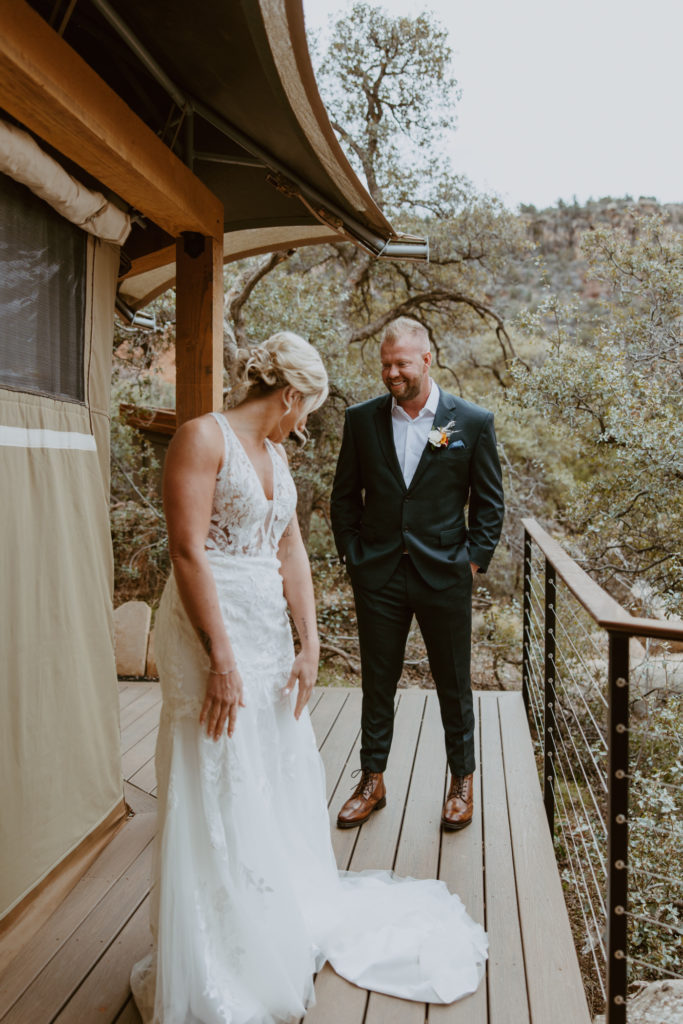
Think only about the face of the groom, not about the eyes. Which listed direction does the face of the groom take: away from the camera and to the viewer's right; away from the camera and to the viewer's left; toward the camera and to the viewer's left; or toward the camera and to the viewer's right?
toward the camera and to the viewer's left

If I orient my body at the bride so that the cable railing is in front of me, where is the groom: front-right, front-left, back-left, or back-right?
front-left

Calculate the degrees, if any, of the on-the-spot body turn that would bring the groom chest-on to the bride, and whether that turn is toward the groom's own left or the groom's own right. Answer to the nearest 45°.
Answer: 0° — they already face them

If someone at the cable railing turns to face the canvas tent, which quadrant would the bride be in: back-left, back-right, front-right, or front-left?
front-left

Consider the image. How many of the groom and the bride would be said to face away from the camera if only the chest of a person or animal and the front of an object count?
0

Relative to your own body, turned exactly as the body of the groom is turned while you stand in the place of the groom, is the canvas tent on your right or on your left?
on your right

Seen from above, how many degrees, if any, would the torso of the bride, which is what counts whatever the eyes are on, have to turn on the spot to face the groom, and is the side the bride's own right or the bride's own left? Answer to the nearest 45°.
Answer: approximately 90° to the bride's own left

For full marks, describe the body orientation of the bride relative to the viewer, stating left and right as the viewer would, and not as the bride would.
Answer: facing the viewer and to the right of the viewer

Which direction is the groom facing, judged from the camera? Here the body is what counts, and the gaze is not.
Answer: toward the camera
